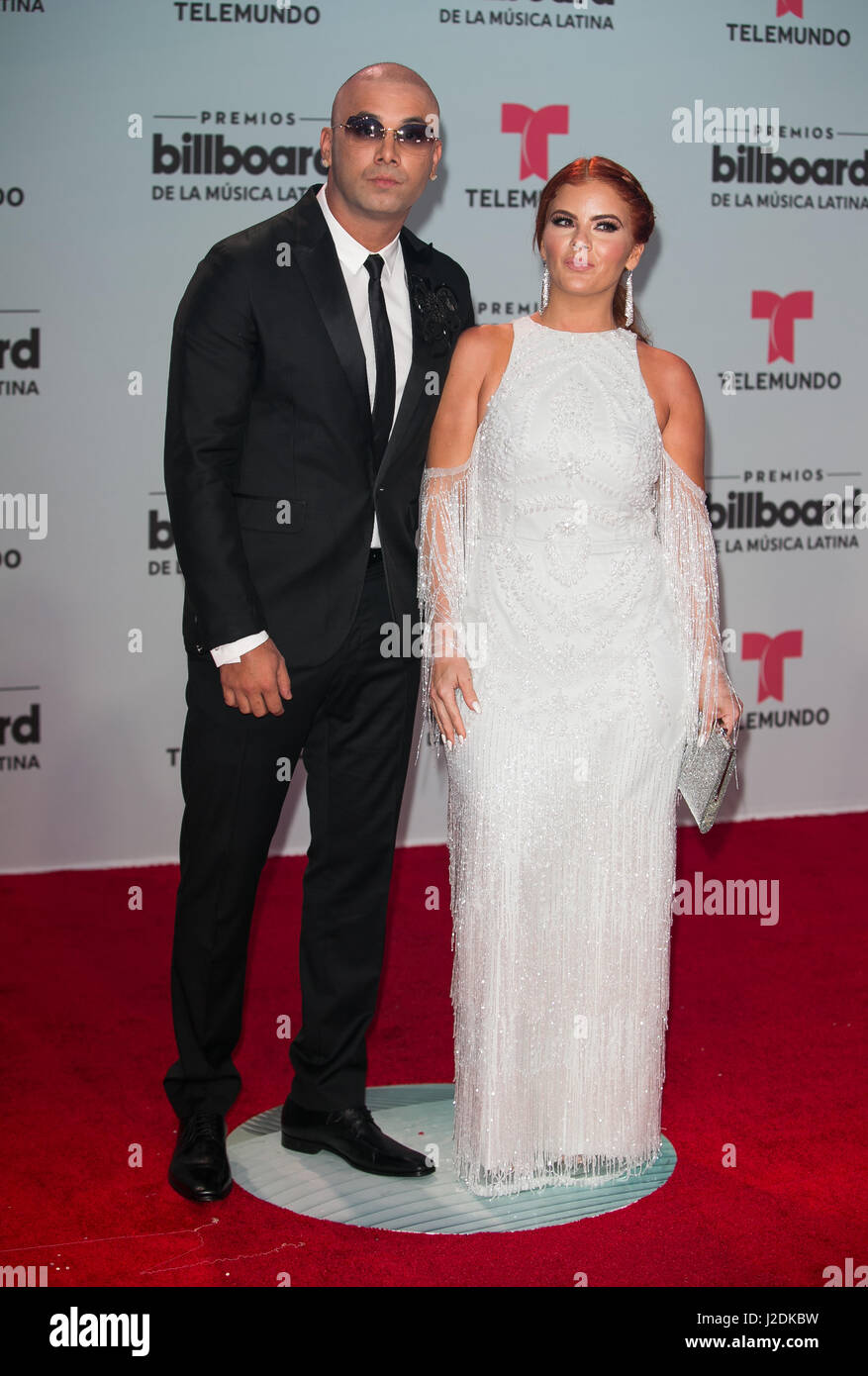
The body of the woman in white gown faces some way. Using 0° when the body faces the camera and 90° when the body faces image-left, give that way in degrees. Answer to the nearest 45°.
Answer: approximately 0°
